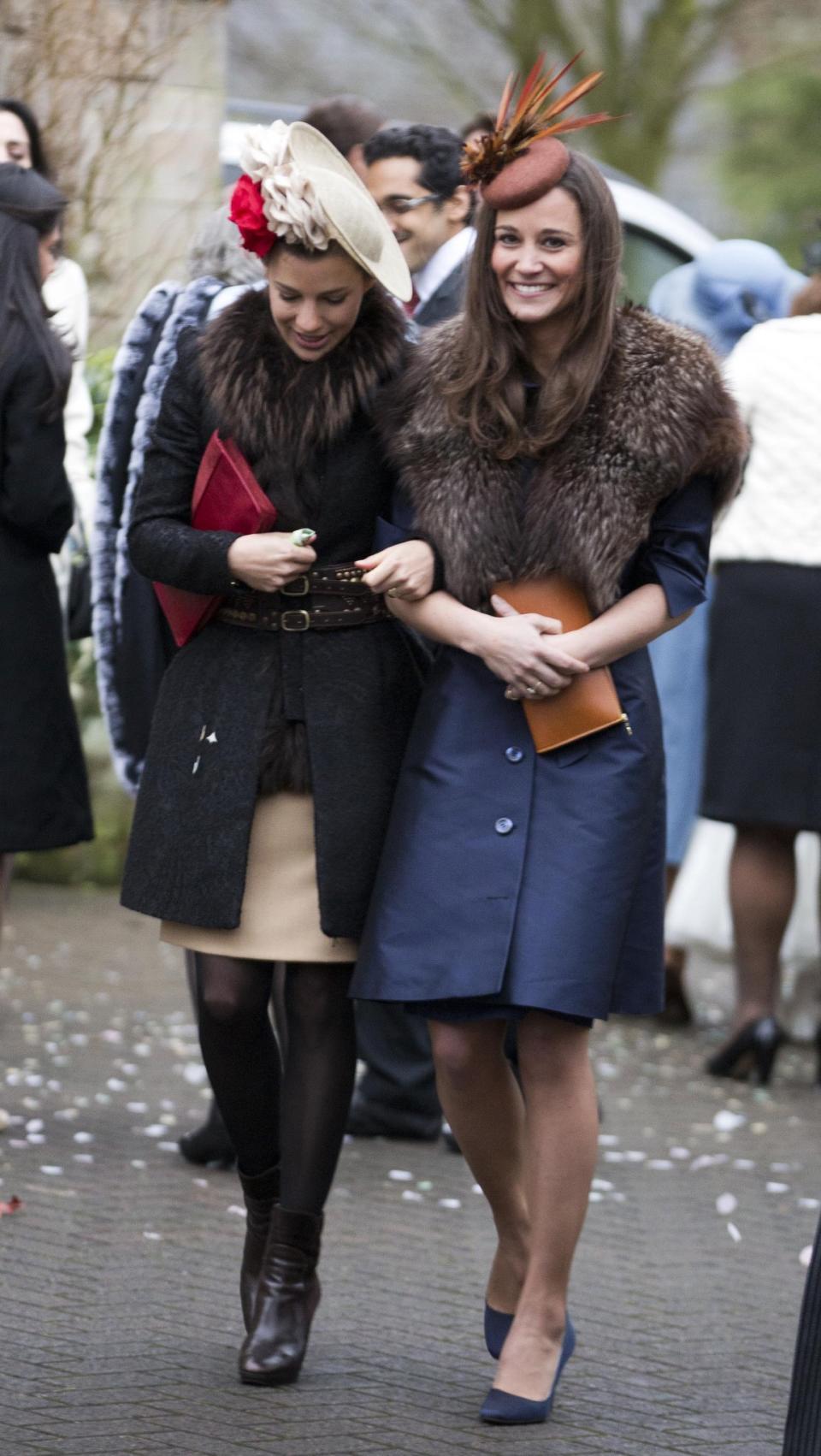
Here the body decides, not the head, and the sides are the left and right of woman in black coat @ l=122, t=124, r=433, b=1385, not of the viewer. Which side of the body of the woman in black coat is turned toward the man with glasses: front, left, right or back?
back

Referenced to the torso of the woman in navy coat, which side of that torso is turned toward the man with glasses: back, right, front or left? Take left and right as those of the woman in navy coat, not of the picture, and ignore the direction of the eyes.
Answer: back

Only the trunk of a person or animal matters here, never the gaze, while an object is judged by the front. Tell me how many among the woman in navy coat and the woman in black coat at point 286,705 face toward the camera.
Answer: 2

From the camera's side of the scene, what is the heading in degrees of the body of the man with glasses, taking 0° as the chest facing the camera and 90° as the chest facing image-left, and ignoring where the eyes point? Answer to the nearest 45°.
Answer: approximately 45°

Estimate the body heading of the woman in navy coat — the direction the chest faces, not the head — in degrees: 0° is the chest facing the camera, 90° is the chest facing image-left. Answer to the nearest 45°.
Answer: approximately 0°

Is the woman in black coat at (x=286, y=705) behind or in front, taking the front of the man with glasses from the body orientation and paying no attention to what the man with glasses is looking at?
in front

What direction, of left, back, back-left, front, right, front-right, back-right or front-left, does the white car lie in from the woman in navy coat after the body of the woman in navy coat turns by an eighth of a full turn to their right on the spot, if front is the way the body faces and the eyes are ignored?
back-right

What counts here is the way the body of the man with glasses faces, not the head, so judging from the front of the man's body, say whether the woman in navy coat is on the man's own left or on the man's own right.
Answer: on the man's own left
